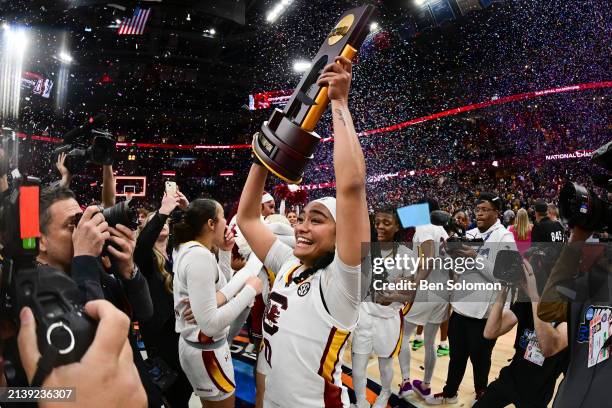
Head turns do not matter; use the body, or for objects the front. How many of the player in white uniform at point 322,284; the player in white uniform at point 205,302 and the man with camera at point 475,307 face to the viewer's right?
1

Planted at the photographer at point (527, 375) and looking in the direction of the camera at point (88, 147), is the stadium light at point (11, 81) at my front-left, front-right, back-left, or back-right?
front-right

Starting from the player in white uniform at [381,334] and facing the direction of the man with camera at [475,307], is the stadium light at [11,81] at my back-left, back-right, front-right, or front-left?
back-left

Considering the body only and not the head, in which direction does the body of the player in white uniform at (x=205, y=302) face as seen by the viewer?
to the viewer's right

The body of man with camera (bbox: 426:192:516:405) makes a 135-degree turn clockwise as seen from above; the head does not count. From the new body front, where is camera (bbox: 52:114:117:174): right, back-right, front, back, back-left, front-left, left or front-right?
back-left

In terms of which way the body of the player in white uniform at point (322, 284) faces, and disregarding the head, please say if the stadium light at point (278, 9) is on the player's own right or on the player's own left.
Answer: on the player's own right

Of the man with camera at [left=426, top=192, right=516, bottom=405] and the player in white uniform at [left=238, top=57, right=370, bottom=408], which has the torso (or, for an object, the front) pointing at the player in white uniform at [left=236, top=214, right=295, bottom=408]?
the man with camera

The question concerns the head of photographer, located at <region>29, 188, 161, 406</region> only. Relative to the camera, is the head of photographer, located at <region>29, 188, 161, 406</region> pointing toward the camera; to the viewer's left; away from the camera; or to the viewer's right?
to the viewer's right

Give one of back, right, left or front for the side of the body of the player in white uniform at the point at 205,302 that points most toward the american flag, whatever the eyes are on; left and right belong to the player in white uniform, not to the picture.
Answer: left

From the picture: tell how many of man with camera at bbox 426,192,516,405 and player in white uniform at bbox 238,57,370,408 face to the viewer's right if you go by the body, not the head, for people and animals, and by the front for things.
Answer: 0

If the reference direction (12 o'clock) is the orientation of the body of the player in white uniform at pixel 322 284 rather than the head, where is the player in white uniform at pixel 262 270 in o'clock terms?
the player in white uniform at pixel 262 270 is roughly at 4 o'clock from the player in white uniform at pixel 322 284.

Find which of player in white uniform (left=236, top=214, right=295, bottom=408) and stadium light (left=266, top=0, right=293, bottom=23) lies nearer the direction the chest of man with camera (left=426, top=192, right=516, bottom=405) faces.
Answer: the player in white uniform

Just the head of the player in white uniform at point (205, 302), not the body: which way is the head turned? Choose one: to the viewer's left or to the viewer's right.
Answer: to the viewer's right

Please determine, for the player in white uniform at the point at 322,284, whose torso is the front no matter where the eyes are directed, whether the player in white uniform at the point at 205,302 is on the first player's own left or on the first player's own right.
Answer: on the first player's own right

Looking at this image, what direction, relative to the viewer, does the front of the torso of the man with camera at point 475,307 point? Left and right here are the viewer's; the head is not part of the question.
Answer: facing the viewer and to the left of the viewer
